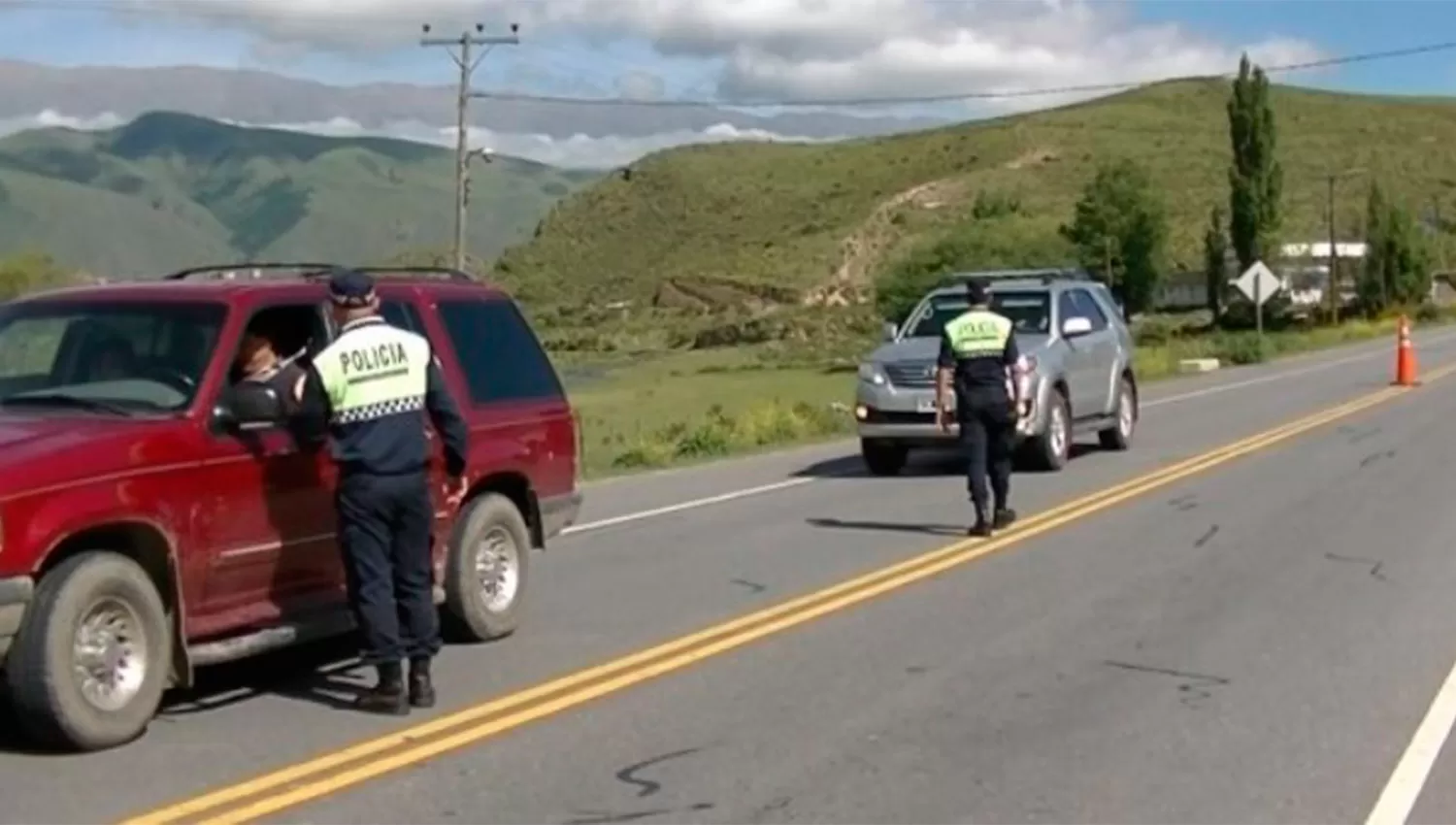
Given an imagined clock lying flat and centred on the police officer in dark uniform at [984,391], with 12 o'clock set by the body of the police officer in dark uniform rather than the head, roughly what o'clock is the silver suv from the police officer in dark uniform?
The silver suv is roughly at 12 o'clock from the police officer in dark uniform.

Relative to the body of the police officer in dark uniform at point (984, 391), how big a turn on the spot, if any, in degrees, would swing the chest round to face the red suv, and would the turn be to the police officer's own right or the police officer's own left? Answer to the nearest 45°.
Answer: approximately 135° to the police officer's own left

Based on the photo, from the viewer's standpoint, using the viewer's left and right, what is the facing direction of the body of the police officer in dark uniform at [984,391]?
facing away from the viewer

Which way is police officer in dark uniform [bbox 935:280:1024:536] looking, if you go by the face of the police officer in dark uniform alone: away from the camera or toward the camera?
away from the camera

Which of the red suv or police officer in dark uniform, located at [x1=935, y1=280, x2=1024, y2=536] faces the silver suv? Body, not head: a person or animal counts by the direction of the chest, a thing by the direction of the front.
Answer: the police officer in dark uniform

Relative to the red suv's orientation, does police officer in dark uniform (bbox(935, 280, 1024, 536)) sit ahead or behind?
behind

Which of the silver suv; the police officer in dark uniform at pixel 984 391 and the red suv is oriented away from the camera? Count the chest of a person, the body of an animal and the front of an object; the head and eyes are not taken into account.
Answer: the police officer in dark uniform

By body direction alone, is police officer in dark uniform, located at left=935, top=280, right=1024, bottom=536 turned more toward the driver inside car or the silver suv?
the silver suv

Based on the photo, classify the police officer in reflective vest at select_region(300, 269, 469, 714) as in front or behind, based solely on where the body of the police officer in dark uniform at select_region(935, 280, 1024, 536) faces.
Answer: behind

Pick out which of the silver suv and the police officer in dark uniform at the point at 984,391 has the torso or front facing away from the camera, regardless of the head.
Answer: the police officer in dark uniform

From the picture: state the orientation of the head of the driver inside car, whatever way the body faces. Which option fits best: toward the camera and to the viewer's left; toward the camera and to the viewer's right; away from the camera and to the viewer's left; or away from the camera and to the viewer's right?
toward the camera and to the viewer's right
